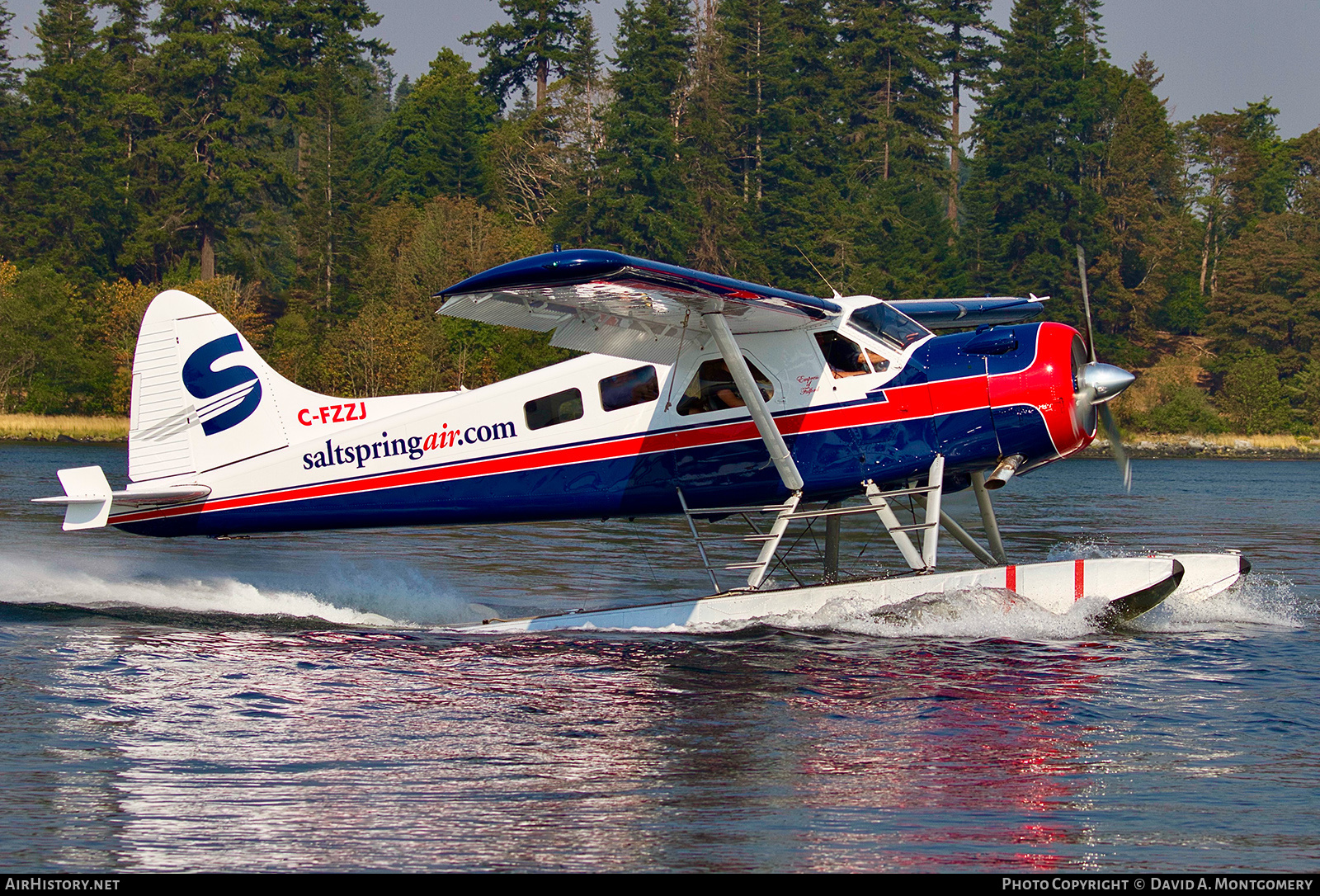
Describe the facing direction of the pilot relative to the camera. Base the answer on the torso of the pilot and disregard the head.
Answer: to the viewer's right

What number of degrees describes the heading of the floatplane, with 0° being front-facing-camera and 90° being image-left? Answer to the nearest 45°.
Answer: approximately 270°
